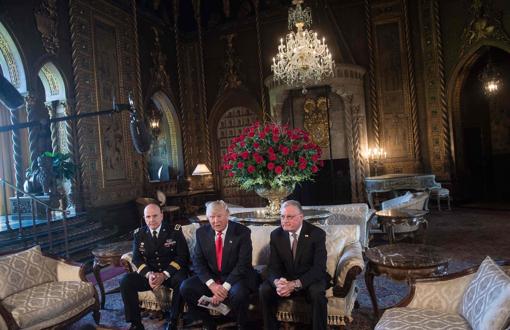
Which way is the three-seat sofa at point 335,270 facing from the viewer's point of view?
toward the camera

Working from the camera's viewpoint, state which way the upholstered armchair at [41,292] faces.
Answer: facing the viewer and to the right of the viewer

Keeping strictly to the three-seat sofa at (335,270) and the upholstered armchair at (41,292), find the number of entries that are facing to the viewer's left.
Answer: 0

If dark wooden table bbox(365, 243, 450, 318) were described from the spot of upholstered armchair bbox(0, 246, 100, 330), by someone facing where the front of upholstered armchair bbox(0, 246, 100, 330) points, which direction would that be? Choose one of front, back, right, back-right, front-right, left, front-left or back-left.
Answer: front

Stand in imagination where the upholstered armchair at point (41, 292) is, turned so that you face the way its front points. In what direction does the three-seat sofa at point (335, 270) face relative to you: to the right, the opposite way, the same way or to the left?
to the right

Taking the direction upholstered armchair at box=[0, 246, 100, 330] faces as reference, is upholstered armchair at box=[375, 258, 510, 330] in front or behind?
in front

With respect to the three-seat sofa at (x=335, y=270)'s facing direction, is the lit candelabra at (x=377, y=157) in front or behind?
behind

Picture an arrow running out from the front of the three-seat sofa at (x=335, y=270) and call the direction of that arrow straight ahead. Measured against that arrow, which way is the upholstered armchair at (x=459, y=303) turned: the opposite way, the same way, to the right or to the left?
to the right

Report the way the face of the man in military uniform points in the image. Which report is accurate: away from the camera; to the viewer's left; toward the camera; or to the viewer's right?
toward the camera

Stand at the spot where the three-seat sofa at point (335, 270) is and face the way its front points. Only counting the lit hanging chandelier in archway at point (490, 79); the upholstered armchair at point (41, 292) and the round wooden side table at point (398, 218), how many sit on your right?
1

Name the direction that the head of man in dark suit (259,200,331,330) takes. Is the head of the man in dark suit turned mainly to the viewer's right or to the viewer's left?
to the viewer's left

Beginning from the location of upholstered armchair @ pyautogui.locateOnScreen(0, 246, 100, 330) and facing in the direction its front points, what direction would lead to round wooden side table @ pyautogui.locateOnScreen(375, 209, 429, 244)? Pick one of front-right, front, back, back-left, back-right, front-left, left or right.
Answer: front-left

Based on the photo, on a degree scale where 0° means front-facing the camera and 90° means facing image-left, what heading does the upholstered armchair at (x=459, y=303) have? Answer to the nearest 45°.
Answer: approximately 45°

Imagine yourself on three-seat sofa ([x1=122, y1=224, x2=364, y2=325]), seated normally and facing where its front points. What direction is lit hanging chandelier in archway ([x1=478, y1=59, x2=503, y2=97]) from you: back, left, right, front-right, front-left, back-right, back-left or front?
back-left

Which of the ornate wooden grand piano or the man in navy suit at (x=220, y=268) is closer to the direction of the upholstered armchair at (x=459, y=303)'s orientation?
the man in navy suit

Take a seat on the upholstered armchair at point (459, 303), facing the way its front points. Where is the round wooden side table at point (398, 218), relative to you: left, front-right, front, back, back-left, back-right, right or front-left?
back-right

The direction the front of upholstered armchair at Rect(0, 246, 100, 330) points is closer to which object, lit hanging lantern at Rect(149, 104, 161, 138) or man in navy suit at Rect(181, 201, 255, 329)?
the man in navy suit

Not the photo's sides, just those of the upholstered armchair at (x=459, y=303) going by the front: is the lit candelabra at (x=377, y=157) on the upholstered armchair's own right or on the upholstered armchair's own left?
on the upholstered armchair's own right

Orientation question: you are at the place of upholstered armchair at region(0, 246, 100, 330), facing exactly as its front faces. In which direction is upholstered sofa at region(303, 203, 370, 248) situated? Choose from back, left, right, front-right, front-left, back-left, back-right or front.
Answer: front-left

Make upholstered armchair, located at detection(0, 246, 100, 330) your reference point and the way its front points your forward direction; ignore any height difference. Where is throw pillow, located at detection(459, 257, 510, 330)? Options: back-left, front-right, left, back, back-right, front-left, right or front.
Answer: front
